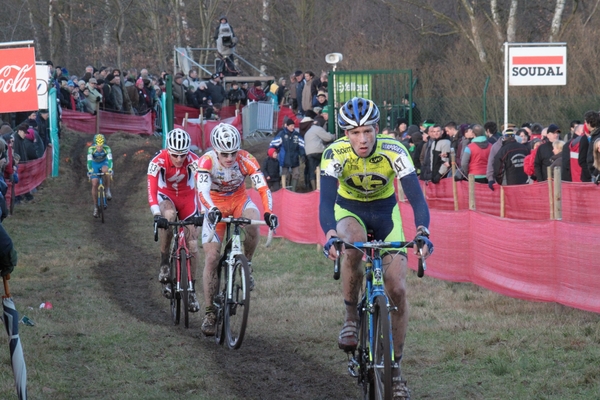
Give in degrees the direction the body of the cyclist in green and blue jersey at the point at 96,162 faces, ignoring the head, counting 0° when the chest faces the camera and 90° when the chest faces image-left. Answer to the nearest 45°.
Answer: approximately 0°

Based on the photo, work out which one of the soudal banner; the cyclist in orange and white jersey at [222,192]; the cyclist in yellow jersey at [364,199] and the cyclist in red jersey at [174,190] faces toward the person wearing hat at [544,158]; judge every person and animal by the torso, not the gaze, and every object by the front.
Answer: the soudal banner

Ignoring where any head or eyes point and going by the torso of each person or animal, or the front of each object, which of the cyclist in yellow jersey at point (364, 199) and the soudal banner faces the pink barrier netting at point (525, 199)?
the soudal banner

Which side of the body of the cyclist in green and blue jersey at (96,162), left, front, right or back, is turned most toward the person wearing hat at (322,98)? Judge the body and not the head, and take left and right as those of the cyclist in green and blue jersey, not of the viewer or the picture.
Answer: left

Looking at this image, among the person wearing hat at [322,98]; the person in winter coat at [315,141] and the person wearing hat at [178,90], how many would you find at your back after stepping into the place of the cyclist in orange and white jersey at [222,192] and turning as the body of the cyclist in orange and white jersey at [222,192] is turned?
3

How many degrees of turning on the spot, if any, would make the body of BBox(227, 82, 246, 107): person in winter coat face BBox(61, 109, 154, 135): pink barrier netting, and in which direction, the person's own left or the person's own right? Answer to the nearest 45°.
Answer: approximately 90° to the person's own right

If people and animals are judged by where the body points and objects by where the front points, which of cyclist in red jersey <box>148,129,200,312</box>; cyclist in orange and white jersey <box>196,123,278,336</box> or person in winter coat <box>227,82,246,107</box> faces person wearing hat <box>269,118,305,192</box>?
the person in winter coat

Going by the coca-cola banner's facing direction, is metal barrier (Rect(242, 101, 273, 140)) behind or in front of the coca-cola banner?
behind

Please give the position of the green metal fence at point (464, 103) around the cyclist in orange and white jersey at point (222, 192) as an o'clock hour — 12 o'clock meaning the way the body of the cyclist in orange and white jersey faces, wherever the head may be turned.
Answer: The green metal fence is roughly at 7 o'clock from the cyclist in orange and white jersey.
